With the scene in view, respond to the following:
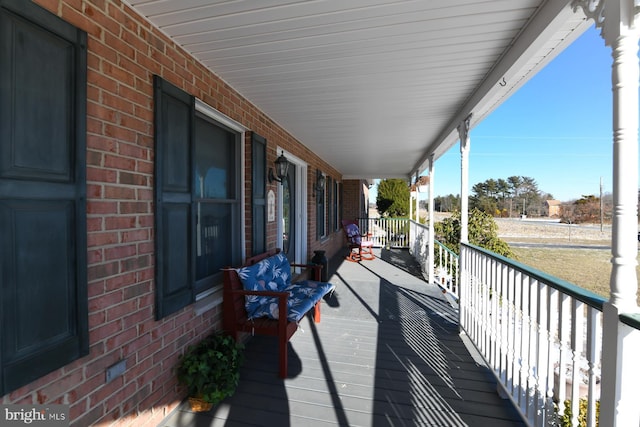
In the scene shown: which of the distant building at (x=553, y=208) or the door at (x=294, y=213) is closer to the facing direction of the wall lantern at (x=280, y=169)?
the distant building

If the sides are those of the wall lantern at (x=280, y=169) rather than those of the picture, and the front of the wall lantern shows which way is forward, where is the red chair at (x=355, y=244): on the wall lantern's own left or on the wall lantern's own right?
on the wall lantern's own left

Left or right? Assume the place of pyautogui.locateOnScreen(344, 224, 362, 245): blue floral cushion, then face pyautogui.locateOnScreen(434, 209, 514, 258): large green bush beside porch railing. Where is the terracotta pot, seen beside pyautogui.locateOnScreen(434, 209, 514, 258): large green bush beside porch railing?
right

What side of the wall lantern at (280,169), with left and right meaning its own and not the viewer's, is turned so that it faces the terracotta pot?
right

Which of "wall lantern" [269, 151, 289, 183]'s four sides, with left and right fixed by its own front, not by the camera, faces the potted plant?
right

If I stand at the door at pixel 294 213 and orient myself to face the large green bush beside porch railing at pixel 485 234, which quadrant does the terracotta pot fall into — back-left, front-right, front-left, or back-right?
back-right

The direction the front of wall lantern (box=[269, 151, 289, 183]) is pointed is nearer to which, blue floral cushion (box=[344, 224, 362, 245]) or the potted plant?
the blue floral cushion

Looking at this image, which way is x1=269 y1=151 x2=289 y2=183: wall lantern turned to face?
to the viewer's right

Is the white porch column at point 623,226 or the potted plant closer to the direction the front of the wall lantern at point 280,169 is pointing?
the white porch column

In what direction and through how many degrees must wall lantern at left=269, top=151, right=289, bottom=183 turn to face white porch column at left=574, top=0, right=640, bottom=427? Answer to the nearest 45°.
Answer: approximately 45° to its right

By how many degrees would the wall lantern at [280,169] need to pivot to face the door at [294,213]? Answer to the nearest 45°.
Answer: approximately 90° to its left

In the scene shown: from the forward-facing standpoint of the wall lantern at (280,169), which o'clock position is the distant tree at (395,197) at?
The distant tree is roughly at 10 o'clock from the wall lantern.

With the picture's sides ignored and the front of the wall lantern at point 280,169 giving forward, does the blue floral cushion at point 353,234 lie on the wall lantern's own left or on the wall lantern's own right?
on the wall lantern's own left

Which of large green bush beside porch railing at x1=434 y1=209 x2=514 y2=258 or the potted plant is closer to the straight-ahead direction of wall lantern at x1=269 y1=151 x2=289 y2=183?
the large green bush beside porch railing
